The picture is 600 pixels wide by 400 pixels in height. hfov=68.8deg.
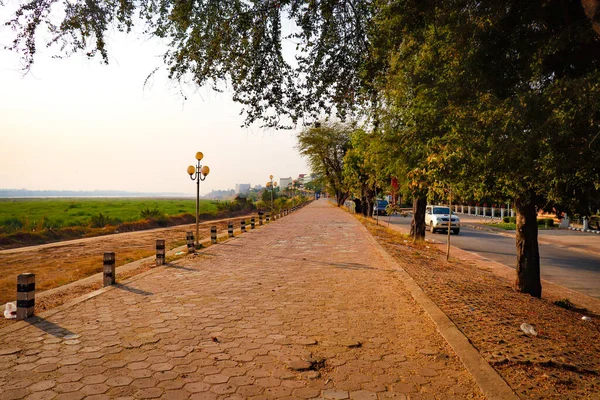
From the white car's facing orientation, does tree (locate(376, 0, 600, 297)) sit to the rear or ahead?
ahead

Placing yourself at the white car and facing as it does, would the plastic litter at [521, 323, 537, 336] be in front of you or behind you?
in front

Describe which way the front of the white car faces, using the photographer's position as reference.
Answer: facing the viewer and to the right of the viewer

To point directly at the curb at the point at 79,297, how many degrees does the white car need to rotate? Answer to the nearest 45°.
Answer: approximately 45° to its right

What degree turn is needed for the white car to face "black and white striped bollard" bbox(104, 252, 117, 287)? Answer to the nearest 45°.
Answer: approximately 45° to its right

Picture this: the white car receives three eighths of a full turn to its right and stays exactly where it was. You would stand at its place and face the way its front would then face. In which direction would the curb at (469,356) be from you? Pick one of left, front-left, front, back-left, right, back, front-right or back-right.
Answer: left

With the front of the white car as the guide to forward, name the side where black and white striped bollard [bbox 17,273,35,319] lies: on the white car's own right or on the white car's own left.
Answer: on the white car's own right

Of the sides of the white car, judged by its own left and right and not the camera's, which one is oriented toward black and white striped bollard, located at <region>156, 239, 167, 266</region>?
right

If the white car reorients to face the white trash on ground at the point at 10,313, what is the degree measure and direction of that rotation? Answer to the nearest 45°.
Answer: approximately 45° to its right
